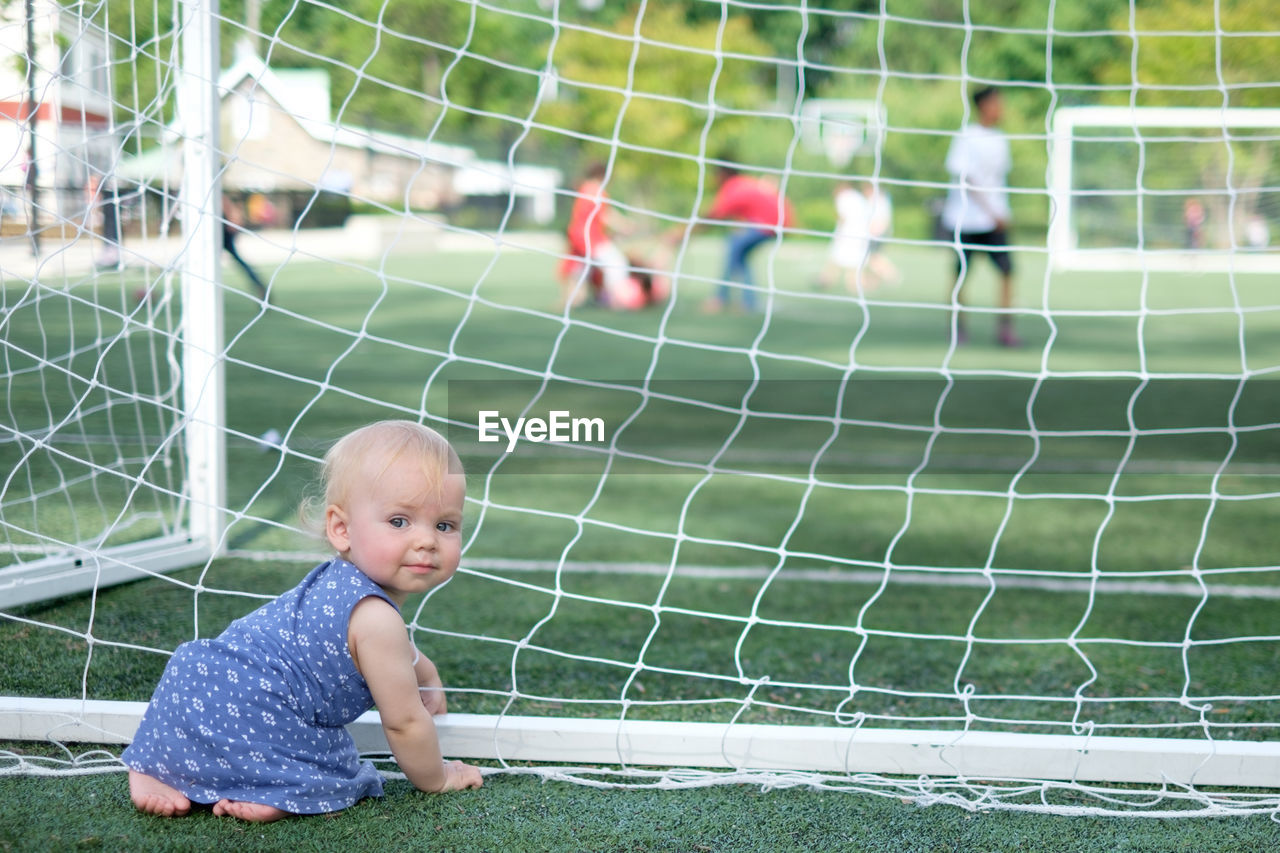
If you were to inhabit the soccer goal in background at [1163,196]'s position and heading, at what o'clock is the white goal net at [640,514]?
The white goal net is roughly at 12 o'clock from the soccer goal in background.

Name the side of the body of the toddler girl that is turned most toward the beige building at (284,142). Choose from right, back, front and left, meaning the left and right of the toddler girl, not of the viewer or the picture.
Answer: left

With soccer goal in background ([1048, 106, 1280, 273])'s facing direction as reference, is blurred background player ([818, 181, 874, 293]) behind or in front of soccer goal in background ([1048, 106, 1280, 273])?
in front

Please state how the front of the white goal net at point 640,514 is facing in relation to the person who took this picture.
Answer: facing away from the viewer

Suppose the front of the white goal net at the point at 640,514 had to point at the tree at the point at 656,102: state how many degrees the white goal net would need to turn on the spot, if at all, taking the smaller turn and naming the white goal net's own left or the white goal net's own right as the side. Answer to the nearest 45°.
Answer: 0° — it already faces it

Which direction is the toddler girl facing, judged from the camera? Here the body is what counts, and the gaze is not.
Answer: to the viewer's right

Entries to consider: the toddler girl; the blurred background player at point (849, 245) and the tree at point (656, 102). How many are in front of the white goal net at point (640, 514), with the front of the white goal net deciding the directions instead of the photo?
2

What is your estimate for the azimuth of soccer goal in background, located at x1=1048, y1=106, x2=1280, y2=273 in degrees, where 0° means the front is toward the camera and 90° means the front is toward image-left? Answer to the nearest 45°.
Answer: approximately 0°

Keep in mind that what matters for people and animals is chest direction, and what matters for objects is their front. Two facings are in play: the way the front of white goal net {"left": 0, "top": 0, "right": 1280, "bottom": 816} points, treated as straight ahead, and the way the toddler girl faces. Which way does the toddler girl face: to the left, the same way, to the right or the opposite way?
to the right
